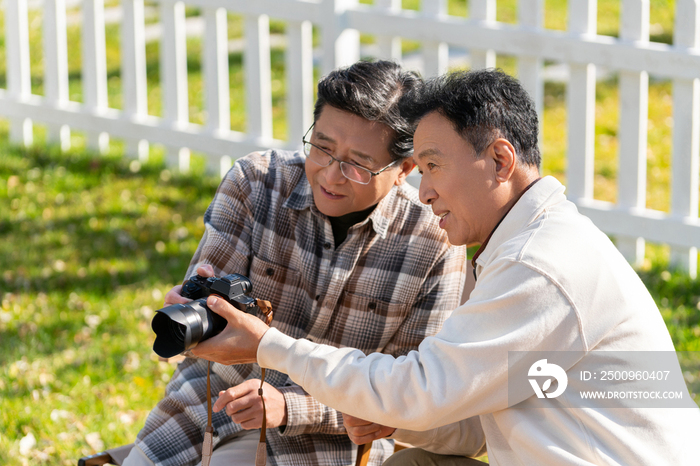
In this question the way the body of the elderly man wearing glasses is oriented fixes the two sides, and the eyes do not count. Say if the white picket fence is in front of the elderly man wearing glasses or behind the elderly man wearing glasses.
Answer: behind

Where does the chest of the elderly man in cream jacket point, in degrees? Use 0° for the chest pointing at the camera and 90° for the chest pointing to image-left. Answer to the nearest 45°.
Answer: approximately 90°

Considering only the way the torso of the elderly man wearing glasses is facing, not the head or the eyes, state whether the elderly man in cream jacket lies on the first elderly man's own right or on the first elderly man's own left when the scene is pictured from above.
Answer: on the first elderly man's own left

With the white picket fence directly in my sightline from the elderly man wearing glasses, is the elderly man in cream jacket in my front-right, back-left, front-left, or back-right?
back-right

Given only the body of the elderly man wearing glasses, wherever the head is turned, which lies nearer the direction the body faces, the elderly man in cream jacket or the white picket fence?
the elderly man in cream jacket

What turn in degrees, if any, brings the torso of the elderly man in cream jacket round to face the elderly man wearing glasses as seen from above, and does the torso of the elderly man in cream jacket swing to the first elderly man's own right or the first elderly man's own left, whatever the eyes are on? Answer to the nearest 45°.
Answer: approximately 45° to the first elderly man's own right
